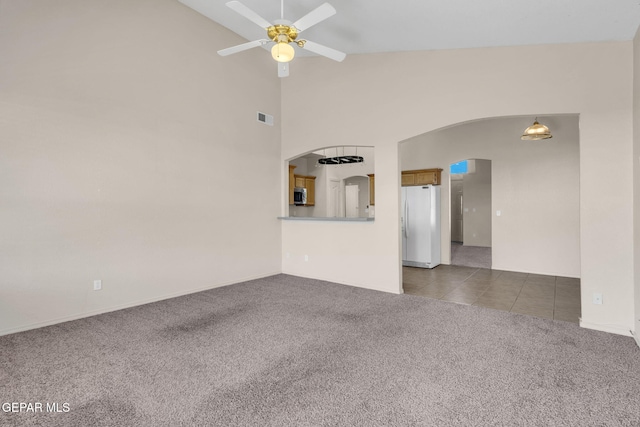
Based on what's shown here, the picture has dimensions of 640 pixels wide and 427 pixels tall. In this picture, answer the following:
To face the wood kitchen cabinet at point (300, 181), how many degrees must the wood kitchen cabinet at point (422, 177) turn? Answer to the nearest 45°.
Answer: approximately 90° to its right

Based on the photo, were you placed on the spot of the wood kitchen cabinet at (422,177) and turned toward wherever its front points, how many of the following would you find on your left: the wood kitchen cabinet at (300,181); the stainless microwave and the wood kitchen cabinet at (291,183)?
0

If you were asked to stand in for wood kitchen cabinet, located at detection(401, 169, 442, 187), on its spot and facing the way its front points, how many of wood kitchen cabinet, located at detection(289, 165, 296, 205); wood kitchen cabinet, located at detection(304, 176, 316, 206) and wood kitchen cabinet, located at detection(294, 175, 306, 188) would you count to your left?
0

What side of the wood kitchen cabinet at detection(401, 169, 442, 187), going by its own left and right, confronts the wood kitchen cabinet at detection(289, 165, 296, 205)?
right

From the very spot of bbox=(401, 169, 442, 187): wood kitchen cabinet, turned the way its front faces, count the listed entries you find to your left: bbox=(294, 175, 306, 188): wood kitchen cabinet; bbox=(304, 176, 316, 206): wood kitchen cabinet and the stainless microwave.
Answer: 0

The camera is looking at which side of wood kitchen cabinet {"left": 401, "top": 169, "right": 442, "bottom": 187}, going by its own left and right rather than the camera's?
front

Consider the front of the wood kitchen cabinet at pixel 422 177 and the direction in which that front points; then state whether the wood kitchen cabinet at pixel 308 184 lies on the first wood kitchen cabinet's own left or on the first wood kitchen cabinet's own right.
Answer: on the first wood kitchen cabinet's own right

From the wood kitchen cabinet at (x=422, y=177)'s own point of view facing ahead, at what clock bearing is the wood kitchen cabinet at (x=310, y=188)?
the wood kitchen cabinet at (x=310, y=188) is roughly at 4 o'clock from the wood kitchen cabinet at (x=422, y=177).

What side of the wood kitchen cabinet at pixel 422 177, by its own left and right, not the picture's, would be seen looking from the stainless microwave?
right
